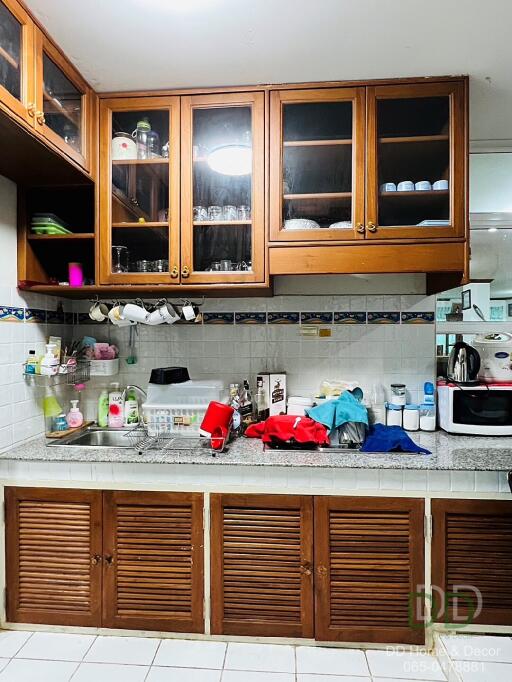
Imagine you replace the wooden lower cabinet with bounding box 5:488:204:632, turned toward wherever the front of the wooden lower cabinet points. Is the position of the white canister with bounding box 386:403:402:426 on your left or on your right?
on your left

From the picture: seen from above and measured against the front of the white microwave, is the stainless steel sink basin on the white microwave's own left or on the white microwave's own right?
on the white microwave's own right

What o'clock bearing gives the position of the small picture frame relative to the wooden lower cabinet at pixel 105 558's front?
The small picture frame is roughly at 9 o'clock from the wooden lower cabinet.

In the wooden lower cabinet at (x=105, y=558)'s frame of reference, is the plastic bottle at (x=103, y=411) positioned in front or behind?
behind

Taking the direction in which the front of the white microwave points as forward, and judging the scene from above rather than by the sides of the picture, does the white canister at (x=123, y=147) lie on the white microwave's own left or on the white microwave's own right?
on the white microwave's own right

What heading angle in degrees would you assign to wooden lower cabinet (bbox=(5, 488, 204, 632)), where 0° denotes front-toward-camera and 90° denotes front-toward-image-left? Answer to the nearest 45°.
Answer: approximately 0°

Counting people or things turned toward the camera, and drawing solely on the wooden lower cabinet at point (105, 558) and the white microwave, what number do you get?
2

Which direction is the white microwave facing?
toward the camera

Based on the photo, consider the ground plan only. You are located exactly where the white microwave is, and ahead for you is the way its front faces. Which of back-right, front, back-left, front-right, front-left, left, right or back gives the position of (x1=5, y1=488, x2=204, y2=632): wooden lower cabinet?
front-right

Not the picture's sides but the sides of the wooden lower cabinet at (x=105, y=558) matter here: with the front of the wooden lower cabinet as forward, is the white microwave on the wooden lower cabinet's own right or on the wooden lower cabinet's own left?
on the wooden lower cabinet's own left

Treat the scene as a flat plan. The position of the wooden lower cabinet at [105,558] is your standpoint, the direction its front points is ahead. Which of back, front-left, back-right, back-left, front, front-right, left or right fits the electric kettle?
left
